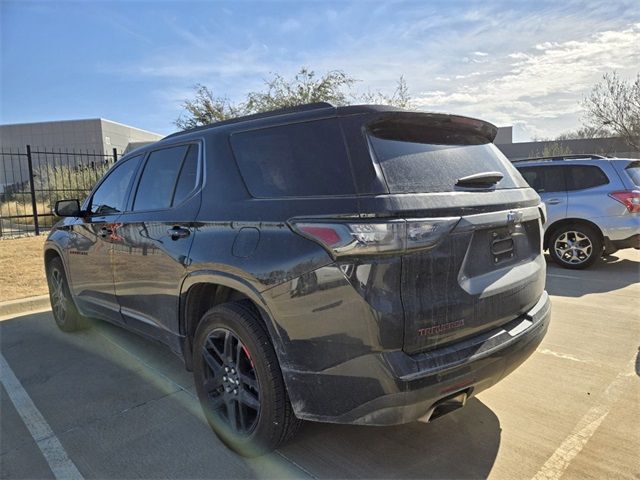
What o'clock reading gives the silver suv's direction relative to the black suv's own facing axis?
The silver suv is roughly at 3 o'clock from the black suv.

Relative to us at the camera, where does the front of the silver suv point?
facing away from the viewer and to the left of the viewer

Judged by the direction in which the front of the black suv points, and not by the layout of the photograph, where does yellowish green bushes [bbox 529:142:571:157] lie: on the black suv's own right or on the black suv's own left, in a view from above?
on the black suv's own right

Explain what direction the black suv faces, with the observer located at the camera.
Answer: facing away from the viewer and to the left of the viewer

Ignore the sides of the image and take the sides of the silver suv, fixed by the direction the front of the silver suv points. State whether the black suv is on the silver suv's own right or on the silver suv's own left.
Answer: on the silver suv's own left
